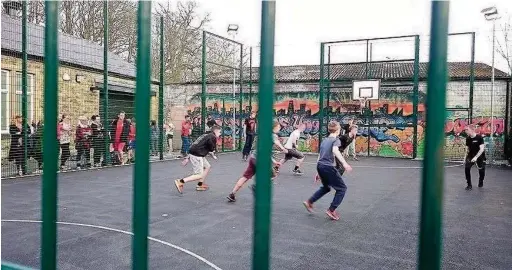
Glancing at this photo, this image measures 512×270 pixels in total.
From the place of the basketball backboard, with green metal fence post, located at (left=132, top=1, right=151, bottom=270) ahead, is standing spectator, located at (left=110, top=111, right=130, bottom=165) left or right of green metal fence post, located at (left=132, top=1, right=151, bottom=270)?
right

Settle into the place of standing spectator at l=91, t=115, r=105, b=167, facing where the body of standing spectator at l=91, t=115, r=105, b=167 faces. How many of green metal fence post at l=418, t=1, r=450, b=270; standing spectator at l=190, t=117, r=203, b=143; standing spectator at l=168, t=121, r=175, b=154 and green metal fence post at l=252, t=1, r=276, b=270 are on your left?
2

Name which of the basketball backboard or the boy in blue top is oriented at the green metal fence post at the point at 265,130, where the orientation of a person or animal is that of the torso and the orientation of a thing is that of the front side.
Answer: the basketball backboard

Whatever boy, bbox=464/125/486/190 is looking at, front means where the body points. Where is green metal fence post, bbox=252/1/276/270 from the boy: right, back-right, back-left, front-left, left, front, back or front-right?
front-left

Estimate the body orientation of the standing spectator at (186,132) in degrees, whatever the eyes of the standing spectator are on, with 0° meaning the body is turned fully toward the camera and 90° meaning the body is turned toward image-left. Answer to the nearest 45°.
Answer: approximately 315°

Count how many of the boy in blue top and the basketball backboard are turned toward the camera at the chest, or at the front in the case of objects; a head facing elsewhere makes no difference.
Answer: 1

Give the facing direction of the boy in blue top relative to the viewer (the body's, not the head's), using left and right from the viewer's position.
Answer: facing away from the viewer and to the right of the viewer

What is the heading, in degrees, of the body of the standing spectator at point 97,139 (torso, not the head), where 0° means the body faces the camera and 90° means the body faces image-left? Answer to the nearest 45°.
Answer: approximately 315°

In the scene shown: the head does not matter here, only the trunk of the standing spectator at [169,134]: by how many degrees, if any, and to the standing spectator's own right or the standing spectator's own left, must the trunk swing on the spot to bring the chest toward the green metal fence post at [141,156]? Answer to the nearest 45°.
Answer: approximately 45° to the standing spectator's own right

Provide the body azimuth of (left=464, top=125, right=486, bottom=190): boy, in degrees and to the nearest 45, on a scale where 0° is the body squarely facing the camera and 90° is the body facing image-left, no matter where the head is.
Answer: approximately 45°

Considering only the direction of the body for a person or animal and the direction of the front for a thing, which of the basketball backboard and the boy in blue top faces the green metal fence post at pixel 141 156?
the basketball backboard
